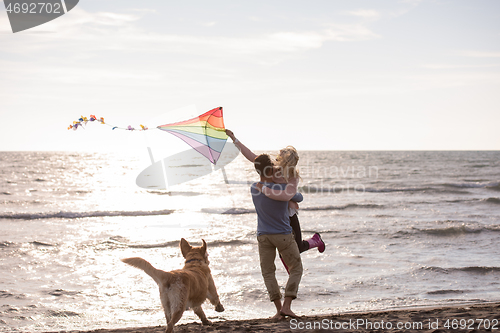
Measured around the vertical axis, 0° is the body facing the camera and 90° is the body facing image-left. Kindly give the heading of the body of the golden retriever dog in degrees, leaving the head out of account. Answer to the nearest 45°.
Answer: approximately 225°
